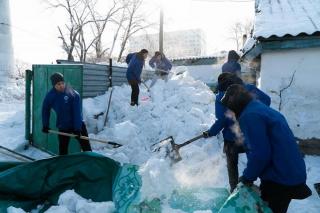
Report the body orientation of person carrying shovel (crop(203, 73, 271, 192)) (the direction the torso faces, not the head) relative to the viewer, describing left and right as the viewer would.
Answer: facing to the left of the viewer

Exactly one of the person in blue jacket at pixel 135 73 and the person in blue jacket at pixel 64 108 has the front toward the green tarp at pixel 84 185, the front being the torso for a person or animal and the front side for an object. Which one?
the person in blue jacket at pixel 64 108

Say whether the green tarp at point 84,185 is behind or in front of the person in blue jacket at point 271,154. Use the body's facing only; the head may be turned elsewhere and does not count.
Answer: in front

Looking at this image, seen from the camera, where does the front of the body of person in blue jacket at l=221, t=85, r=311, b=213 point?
to the viewer's left

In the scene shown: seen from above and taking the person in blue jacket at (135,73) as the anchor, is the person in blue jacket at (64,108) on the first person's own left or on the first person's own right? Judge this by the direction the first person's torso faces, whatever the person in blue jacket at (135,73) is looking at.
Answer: on the first person's own right

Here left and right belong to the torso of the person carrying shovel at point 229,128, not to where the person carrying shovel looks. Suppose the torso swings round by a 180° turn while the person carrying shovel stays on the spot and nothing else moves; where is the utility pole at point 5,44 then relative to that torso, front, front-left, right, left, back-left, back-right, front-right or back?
back-left

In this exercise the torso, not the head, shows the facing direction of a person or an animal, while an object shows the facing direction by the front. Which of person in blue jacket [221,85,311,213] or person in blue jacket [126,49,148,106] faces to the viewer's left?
person in blue jacket [221,85,311,213]

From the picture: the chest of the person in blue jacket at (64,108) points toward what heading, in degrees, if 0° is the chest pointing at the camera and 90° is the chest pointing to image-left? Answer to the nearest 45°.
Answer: approximately 0°

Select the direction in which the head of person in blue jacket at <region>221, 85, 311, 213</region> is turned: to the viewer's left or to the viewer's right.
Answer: to the viewer's left
